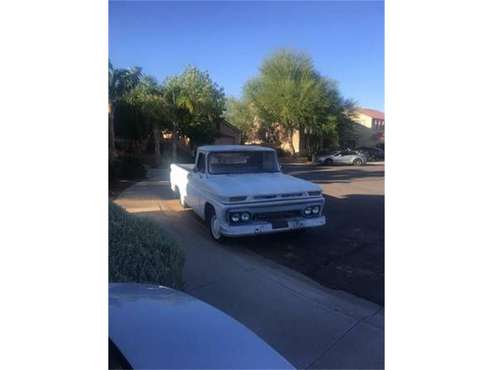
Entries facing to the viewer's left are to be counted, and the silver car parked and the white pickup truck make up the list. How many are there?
1

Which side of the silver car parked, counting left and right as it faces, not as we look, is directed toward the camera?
left

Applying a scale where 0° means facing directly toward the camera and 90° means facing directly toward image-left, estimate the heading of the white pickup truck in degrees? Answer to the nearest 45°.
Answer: approximately 315°

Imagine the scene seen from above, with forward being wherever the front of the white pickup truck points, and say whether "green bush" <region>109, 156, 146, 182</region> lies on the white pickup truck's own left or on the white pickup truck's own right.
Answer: on the white pickup truck's own right

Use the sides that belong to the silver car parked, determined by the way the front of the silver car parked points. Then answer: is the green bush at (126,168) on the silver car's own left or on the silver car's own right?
on the silver car's own left
